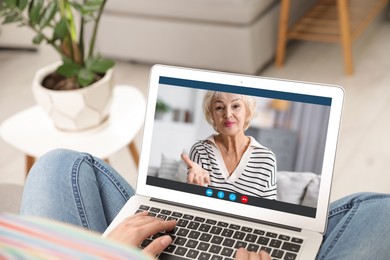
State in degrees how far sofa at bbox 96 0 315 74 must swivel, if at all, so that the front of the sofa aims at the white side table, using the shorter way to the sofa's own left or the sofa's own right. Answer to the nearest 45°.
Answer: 0° — it already faces it

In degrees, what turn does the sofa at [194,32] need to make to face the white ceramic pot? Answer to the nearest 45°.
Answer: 0° — it already faces it

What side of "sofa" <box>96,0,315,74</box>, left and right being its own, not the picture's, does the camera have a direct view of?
front

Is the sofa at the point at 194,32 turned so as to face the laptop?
yes

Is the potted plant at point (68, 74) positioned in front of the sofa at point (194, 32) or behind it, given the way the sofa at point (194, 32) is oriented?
in front
